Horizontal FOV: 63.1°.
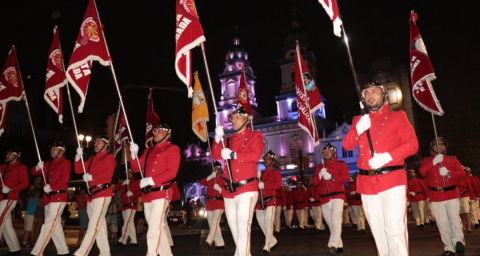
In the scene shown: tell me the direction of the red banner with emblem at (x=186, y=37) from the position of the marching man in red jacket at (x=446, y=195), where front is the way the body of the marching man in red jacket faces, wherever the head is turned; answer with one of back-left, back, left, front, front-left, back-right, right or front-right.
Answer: front-right

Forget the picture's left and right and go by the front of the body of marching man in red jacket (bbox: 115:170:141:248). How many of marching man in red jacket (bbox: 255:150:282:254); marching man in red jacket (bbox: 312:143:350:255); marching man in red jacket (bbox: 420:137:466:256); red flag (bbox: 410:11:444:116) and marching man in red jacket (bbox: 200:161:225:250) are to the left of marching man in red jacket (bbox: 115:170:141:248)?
5

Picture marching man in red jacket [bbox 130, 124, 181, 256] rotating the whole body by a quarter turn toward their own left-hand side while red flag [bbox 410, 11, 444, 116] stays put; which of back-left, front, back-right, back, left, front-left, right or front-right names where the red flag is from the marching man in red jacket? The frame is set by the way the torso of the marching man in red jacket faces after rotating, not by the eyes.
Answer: front-left

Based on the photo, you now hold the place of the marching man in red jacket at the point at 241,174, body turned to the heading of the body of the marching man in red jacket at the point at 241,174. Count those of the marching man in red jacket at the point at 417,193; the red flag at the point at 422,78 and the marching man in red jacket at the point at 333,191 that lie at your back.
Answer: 3

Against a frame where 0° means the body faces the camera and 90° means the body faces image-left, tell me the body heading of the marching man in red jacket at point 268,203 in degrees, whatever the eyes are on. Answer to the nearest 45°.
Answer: approximately 45°
